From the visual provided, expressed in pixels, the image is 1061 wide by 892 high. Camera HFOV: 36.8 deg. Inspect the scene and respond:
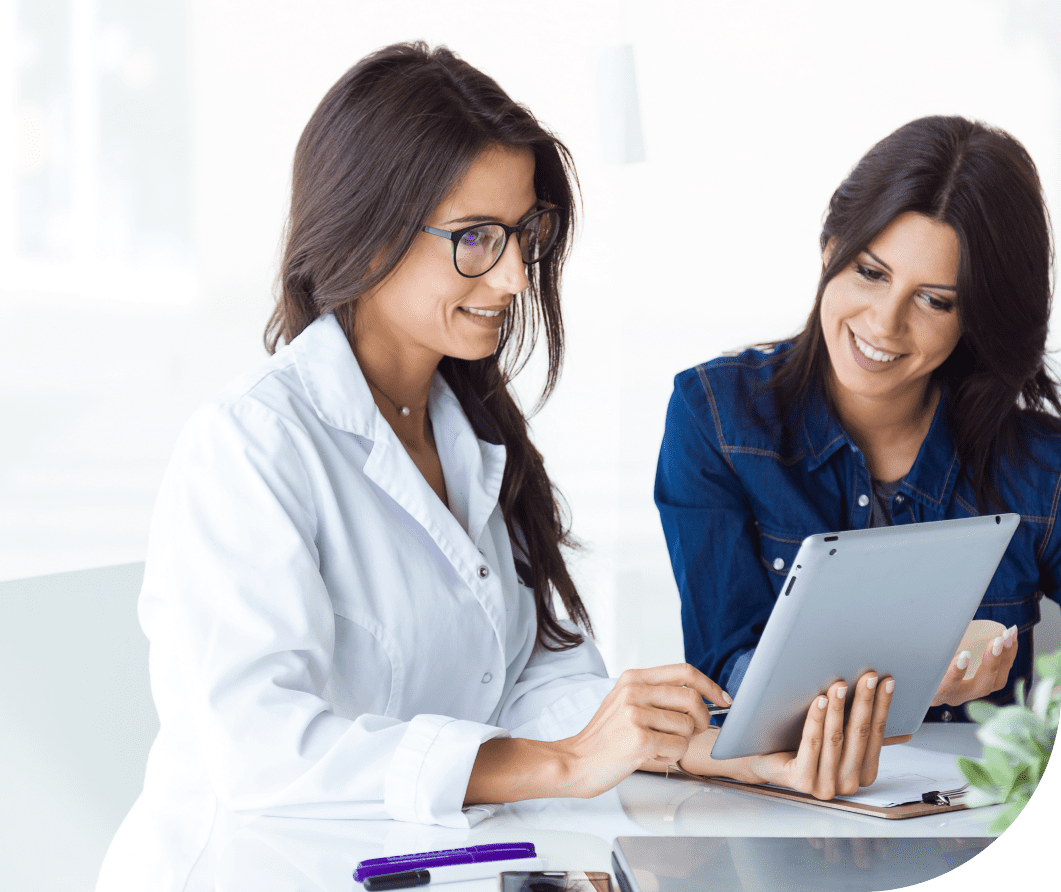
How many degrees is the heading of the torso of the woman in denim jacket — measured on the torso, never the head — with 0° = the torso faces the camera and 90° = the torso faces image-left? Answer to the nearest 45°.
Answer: approximately 0°

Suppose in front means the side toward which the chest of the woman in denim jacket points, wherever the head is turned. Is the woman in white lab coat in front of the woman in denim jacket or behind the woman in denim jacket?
in front

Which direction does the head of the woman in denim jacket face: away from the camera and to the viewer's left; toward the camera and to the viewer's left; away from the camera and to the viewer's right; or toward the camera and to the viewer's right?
toward the camera and to the viewer's left

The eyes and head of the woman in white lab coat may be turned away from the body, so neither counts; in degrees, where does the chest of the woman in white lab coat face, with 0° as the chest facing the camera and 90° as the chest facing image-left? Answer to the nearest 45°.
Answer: approximately 315°

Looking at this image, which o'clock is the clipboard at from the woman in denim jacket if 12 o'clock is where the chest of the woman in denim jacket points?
The clipboard is roughly at 12 o'clock from the woman in denim jacket.

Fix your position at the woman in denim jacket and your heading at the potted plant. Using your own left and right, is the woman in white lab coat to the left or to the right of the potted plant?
right

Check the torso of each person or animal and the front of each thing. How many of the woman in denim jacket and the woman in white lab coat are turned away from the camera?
0
